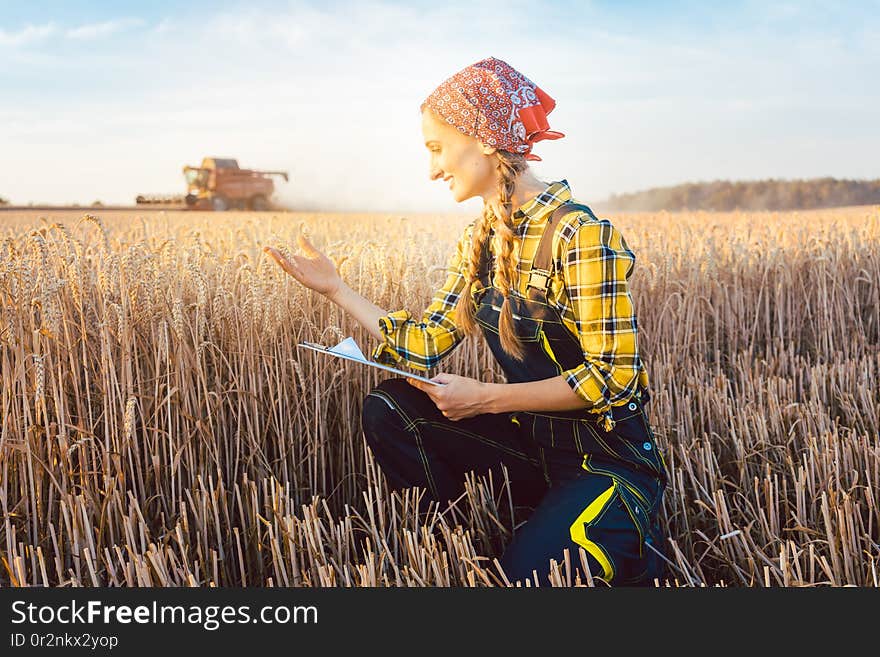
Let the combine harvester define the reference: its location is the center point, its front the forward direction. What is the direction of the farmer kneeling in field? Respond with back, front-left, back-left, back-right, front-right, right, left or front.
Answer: front-left

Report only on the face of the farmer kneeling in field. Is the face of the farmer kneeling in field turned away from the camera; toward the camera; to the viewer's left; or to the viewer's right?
to the viewer's left

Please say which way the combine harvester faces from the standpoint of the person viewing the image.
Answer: facing the viewer and to the left of the viewer

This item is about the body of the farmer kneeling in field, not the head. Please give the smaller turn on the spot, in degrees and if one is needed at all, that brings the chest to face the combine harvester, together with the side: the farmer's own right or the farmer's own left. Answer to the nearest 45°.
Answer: approximately 135° to the farmer's own right

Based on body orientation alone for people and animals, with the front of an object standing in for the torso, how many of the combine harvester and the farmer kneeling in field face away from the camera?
0

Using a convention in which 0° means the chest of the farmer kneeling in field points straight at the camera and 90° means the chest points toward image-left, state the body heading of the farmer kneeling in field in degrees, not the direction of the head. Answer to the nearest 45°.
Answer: approximately 45°

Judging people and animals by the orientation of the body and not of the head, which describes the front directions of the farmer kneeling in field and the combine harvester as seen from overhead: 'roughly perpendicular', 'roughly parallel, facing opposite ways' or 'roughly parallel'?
roughly parallel
